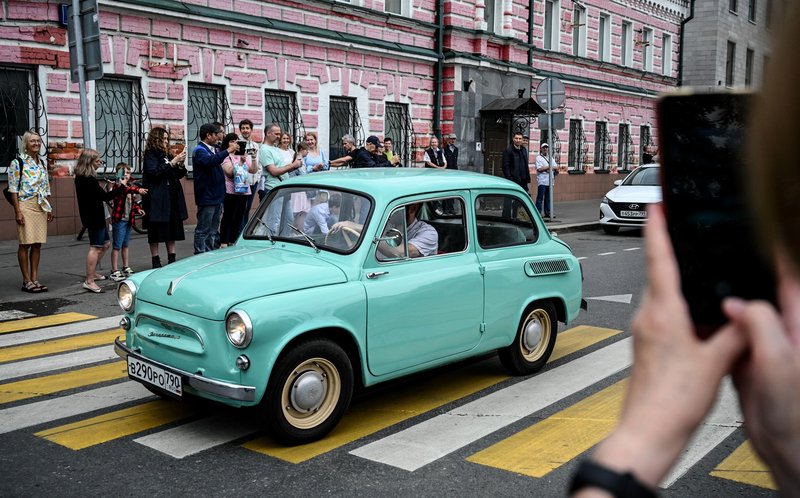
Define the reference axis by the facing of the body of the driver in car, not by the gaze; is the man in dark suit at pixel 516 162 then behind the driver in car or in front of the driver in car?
behind

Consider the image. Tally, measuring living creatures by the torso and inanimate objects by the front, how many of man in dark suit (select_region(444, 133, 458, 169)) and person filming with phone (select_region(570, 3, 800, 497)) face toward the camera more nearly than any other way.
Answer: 1

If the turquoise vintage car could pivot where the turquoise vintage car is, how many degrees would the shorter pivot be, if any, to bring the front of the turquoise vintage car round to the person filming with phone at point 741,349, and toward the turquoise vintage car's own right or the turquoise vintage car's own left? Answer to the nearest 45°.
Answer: approximately 45° to the turquoise vintage car's own left

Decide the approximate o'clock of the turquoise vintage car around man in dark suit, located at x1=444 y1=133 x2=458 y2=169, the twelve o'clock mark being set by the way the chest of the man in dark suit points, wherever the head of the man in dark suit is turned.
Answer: The turquoise vintage car is roughly at 12 o'clock from the man in dark suit.

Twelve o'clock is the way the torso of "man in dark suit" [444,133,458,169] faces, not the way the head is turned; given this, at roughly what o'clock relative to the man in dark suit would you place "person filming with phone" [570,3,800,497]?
The person filming with phone is roughly at 12 o'clock from the man in dark suit.

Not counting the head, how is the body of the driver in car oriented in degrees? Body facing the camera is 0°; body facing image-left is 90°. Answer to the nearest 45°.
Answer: approximately 45°

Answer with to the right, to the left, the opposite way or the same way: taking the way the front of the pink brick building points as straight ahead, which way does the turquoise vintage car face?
to the right

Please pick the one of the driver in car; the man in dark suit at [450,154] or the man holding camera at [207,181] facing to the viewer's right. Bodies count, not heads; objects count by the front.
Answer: the man holding camera

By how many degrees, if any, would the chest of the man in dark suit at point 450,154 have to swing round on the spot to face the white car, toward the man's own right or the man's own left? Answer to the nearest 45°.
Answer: approximately 90° to the man's own left

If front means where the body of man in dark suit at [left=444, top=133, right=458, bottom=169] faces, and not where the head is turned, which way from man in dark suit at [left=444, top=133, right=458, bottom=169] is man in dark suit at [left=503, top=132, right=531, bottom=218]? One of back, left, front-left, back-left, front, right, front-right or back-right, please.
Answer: left

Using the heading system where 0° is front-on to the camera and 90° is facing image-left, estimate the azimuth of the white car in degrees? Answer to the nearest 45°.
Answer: approximately 45°

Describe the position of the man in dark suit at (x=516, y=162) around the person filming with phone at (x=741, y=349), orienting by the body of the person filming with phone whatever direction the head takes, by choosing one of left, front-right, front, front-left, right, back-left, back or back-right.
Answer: front-right

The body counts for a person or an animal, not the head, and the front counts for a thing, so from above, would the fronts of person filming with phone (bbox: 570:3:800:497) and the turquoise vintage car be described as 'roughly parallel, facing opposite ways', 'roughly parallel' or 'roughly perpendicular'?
roughly perpendicular
